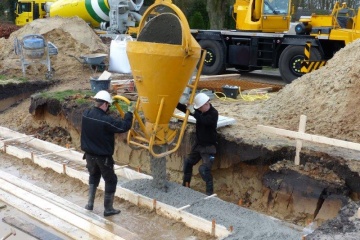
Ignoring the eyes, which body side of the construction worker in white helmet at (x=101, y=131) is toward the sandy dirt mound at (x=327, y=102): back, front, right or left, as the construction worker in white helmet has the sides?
front

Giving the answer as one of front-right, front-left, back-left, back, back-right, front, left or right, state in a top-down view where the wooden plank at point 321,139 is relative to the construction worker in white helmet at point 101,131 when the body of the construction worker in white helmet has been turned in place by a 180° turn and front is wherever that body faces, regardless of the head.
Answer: back-left

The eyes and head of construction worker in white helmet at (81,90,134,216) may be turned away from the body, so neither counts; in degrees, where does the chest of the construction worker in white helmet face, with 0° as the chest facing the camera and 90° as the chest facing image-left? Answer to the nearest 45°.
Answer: approximately 225°

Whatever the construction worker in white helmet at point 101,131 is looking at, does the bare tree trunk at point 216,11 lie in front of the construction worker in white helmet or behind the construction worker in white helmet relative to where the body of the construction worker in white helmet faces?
in front

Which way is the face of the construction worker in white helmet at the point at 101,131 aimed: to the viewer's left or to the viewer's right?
to the viewer's right

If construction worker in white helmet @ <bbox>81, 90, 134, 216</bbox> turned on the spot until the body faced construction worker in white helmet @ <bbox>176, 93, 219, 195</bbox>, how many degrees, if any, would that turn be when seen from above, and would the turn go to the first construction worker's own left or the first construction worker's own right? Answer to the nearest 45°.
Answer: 0° — they already face them

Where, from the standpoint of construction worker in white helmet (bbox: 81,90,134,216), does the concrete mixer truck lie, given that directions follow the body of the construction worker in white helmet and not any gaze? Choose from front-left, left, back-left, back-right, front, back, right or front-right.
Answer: front-left

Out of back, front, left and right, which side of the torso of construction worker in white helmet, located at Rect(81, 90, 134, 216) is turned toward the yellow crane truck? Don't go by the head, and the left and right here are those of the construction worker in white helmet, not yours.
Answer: front
